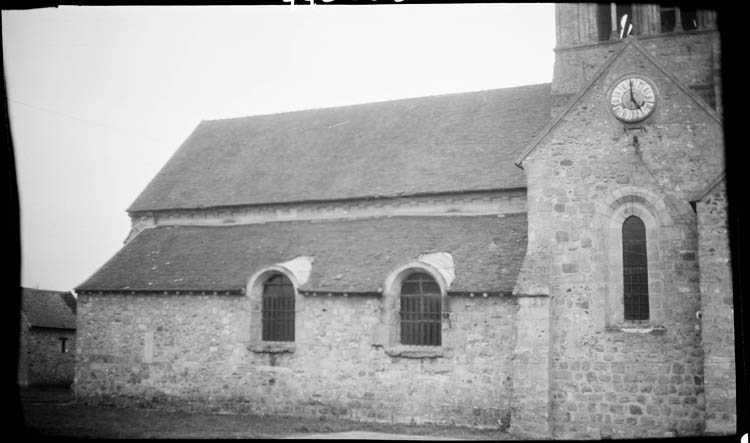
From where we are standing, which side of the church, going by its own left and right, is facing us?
left
